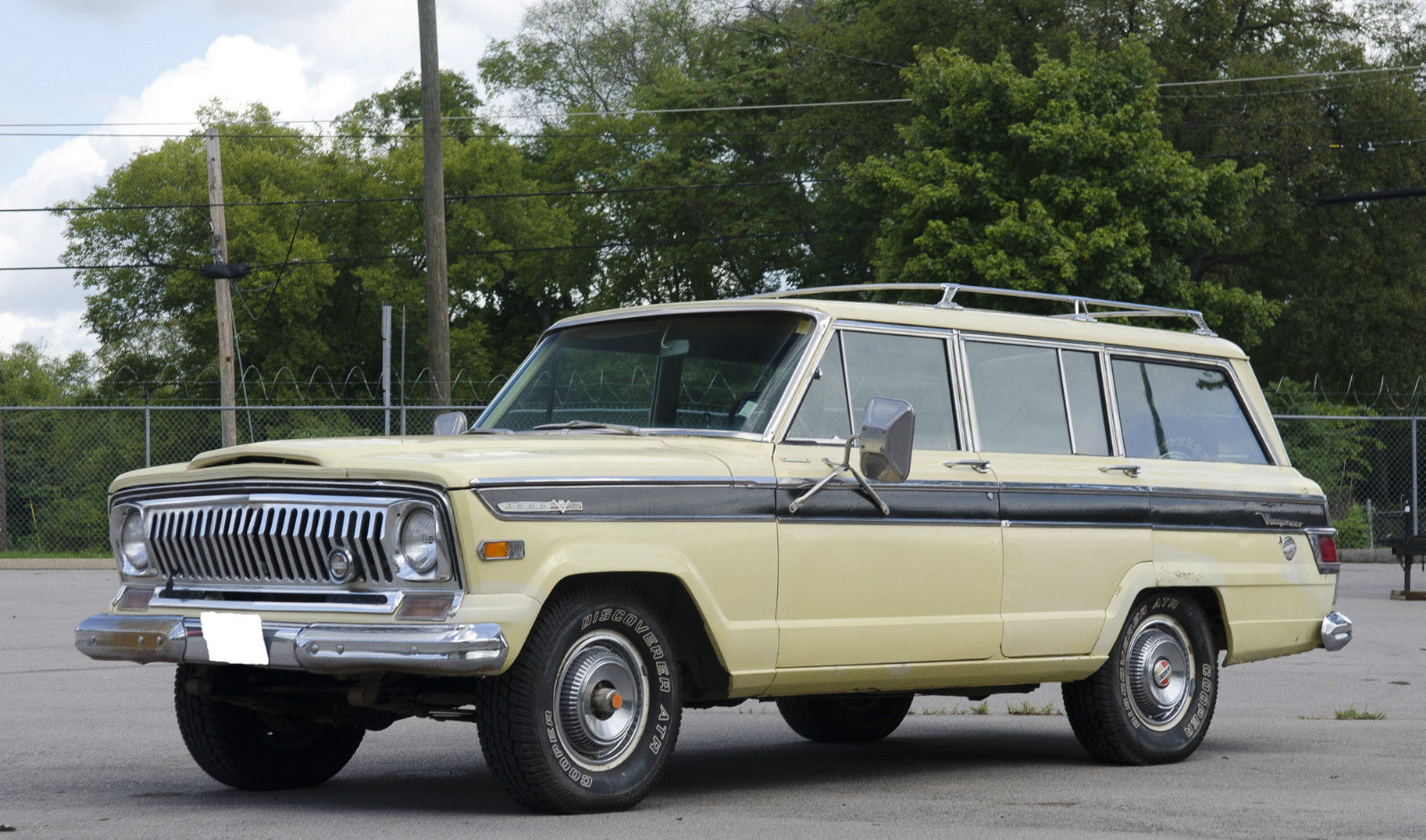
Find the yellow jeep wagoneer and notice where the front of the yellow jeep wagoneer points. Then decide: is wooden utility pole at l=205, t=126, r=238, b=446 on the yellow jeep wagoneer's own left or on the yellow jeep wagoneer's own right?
on the yellow jeep wagoneer's own right

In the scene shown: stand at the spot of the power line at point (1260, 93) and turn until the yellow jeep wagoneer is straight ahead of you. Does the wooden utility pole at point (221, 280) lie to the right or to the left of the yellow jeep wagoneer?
right

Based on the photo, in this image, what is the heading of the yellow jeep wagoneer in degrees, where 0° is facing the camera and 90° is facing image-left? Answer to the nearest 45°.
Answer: approximately 45°

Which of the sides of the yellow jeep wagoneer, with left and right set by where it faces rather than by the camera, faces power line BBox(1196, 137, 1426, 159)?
back

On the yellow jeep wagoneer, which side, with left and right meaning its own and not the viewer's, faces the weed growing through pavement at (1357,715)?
back

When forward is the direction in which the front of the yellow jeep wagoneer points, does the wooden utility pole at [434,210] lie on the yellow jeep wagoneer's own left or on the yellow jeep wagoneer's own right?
on the yellow jeep wagoneer's own right

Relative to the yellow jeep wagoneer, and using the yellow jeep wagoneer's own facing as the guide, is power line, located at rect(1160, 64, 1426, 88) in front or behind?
behind
